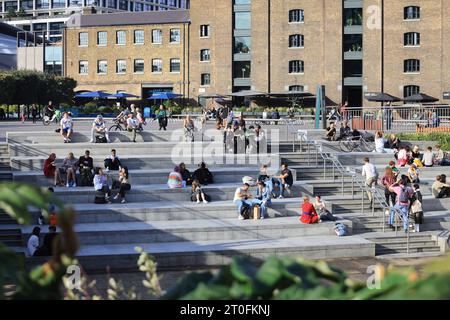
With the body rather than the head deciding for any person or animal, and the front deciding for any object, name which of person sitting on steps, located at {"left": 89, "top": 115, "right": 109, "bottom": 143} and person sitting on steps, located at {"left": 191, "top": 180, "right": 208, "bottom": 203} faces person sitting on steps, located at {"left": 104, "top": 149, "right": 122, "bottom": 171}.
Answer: person sitting on steps, located at {"left": 89, "top": 115, "right": 109, "bottom": 143}

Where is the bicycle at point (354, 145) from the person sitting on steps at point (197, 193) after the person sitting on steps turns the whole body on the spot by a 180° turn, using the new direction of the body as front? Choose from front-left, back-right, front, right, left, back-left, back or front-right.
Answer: right

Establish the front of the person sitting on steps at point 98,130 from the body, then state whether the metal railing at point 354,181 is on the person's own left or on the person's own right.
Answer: on the person's own left

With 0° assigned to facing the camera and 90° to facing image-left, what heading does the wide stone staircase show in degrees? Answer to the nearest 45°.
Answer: approximately 0°

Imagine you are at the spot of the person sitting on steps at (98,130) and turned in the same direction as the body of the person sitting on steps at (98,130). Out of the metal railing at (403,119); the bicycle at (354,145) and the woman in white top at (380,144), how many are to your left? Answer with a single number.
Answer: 3

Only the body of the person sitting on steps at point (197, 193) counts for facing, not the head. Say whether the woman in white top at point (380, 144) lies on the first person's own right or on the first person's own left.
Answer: on the first person's own left

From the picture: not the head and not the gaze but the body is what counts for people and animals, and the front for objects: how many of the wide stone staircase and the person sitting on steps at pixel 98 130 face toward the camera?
2

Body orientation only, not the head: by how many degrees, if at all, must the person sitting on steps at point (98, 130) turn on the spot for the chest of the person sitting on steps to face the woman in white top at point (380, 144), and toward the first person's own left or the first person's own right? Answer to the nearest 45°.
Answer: approximately 90° to the first person's own left

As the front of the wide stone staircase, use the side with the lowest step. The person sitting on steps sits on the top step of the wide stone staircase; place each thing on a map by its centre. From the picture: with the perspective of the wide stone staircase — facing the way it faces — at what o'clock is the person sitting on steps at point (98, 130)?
The person sitting on steps is roughly at 5 o'clock from the wide stone staircase.
